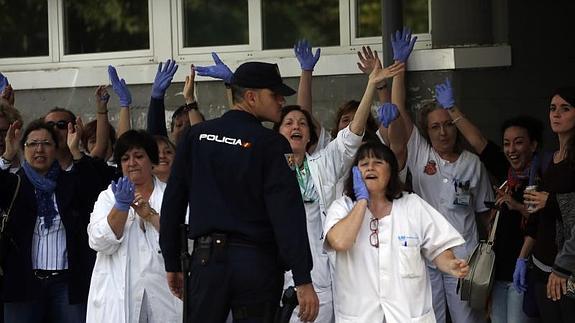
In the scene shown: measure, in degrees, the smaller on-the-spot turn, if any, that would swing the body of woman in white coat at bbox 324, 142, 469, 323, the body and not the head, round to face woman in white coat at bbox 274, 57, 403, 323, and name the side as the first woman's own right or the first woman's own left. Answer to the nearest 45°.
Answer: approximately 135° to the first woman's own right

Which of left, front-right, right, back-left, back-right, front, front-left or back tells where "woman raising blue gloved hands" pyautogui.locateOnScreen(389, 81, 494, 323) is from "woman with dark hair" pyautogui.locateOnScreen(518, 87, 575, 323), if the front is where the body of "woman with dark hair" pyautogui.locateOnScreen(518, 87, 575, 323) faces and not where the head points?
right

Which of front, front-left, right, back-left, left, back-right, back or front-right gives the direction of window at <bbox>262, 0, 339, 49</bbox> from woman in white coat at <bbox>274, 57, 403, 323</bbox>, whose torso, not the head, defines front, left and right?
back

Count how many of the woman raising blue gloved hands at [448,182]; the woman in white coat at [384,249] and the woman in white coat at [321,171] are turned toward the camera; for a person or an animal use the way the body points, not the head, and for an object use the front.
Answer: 3

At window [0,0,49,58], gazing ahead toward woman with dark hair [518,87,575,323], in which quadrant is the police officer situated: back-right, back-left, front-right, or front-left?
front-right

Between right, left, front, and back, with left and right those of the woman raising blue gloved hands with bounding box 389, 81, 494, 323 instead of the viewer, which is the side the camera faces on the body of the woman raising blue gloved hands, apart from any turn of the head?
front

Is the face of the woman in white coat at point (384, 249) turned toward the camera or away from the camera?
toward the camera

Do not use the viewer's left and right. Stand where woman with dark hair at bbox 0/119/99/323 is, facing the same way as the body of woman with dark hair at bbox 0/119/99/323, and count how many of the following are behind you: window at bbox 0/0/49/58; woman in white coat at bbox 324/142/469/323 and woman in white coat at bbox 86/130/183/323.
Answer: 1

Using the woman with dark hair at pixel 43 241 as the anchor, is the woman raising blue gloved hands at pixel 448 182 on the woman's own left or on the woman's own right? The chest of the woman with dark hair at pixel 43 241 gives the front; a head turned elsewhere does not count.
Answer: on the woman's own left

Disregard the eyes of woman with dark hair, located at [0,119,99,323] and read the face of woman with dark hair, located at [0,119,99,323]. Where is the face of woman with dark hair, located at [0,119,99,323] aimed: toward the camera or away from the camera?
toward the camera

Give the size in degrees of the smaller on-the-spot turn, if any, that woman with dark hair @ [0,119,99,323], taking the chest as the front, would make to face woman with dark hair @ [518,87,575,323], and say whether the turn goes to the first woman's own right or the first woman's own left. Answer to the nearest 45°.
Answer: approximately 45° to the first woman's own left

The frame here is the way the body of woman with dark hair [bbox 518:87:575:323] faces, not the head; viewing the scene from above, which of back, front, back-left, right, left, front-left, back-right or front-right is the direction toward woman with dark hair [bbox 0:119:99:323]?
front-right

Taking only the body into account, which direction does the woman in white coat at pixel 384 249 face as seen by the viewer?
toward the camera

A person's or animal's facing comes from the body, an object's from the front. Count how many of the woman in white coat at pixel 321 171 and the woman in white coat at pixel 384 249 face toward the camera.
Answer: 2

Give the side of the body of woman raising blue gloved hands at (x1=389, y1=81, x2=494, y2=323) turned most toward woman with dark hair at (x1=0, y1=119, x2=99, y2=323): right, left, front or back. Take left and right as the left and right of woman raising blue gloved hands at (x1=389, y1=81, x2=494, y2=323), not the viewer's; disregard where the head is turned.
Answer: right

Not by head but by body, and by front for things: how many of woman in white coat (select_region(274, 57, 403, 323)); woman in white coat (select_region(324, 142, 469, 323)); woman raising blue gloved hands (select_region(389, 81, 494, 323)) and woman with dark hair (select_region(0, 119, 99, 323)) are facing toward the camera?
4

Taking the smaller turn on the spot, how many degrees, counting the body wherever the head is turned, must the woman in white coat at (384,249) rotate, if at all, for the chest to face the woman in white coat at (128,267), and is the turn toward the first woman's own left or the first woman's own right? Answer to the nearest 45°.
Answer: approximately 90° to the first woman's own right
